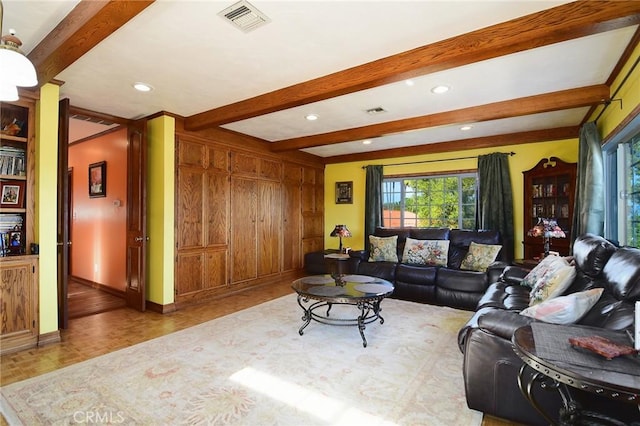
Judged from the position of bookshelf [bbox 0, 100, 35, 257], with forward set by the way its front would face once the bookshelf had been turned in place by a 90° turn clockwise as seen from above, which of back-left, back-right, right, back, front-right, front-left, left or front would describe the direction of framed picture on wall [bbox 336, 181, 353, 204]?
back-left

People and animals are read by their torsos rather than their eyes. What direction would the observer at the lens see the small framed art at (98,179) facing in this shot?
facing the viewer and to the left of the viewer

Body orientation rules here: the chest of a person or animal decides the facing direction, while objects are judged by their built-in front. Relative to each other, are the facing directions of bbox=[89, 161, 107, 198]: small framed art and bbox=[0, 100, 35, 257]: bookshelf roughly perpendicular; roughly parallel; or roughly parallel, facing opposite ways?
roughly perpendicular

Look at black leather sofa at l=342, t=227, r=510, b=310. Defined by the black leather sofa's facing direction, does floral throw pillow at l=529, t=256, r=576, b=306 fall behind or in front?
in front

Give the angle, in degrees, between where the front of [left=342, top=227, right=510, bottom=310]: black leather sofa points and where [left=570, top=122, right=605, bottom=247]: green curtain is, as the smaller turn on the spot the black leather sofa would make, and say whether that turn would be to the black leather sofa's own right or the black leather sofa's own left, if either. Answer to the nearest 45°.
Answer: approximately 45° to the black leather sofa's own left

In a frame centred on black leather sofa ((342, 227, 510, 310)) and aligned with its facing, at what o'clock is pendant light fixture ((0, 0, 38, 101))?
The pendant light fixture is roughly at 1 o'clock from the black leather sofa.

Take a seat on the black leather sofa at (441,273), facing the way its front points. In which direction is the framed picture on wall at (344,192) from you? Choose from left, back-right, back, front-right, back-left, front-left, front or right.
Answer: back-right

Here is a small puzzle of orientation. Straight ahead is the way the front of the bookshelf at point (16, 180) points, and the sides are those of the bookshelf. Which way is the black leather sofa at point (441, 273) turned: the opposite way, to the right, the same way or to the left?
to the right

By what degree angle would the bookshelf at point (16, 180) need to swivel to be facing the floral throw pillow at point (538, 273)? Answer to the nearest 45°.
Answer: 0° — it already faces it

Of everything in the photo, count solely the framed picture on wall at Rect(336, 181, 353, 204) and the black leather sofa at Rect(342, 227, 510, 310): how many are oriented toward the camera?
2

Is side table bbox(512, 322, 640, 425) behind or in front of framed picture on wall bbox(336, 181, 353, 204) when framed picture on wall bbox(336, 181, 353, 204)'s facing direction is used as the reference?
in front

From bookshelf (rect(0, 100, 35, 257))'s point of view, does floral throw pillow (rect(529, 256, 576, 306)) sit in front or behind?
in front

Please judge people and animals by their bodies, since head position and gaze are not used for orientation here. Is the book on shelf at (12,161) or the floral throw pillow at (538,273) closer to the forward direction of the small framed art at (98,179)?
the book on shelf

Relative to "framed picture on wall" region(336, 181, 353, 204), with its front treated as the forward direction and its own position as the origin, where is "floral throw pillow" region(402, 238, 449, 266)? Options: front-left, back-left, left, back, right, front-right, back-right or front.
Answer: front-left

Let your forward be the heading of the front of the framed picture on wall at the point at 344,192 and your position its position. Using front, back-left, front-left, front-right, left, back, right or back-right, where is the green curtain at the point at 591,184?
front-left

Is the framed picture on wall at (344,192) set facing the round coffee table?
yes
